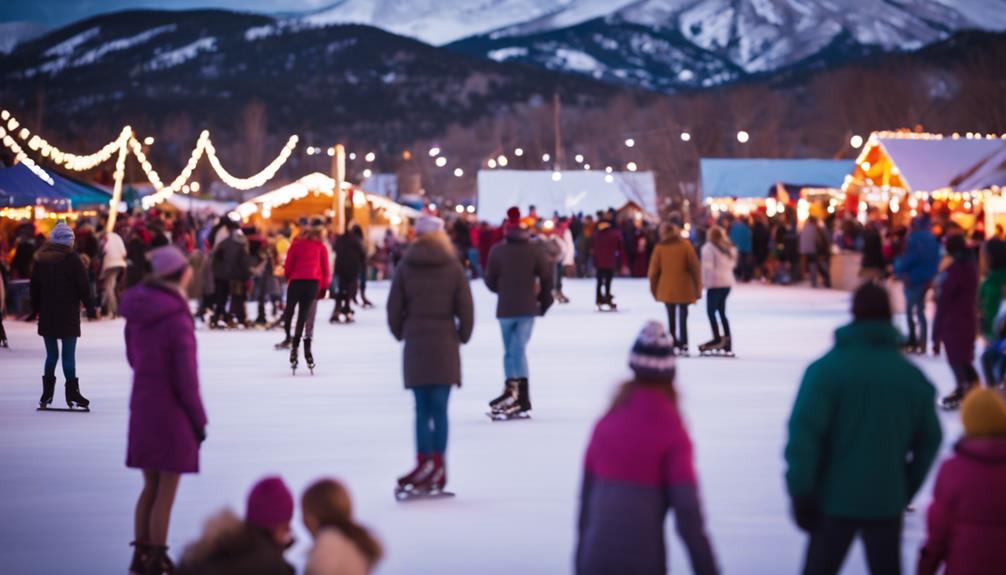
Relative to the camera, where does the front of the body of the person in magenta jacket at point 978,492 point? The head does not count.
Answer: away from the camera

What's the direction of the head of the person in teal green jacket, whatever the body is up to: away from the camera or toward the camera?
away from the camera

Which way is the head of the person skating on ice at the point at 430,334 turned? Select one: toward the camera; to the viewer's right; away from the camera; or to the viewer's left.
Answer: away from the camera

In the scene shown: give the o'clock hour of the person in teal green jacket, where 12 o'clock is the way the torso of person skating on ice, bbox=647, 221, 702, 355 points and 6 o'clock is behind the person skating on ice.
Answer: The person in teal green jacket is roughly at 6 o'clock from the person skating on ice.

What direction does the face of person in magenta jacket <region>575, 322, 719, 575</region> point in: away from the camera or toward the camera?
away from the camera

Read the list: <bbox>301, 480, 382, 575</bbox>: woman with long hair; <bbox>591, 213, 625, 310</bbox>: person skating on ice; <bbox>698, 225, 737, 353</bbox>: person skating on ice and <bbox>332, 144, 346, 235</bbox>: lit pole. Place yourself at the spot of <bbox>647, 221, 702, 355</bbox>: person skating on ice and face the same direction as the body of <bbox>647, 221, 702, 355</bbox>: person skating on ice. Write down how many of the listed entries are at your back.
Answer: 1

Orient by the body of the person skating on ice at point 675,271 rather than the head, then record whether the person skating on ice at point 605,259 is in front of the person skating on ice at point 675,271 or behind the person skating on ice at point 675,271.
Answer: in front

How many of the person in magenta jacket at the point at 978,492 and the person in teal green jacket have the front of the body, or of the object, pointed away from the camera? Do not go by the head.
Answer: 2

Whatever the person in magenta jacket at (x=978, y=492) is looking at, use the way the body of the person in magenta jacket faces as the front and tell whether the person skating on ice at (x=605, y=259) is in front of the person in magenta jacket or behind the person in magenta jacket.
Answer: in front

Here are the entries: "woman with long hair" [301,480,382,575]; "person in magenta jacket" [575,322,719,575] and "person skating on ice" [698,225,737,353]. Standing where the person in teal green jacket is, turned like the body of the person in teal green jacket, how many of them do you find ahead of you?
1

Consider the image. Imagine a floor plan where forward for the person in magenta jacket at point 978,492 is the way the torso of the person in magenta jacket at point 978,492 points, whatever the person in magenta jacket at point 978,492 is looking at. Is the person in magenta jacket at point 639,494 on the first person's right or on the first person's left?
on the first person's left
